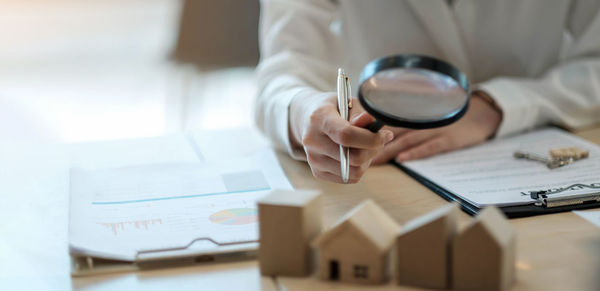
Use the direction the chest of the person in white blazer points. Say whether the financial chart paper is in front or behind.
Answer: in front

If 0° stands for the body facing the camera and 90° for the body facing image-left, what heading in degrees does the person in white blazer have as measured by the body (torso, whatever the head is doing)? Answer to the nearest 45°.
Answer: approximately 0°
